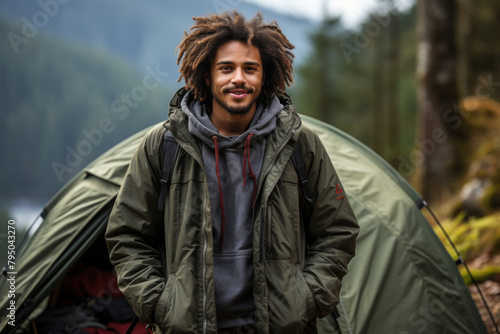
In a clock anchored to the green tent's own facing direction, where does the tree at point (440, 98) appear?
The tree is roughly at 7 o'clock from the green tent.

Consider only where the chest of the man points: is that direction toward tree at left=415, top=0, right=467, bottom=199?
no

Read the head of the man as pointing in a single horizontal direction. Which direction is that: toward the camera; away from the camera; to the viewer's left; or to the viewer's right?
toward the camera

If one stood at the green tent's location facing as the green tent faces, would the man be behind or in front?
in front

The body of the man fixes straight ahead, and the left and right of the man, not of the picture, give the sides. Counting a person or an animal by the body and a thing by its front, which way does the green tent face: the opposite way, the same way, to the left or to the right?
the same way

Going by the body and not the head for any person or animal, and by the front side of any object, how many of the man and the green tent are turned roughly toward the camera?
2

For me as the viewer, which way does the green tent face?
facing the viewer

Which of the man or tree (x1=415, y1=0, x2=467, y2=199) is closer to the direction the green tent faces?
the man
